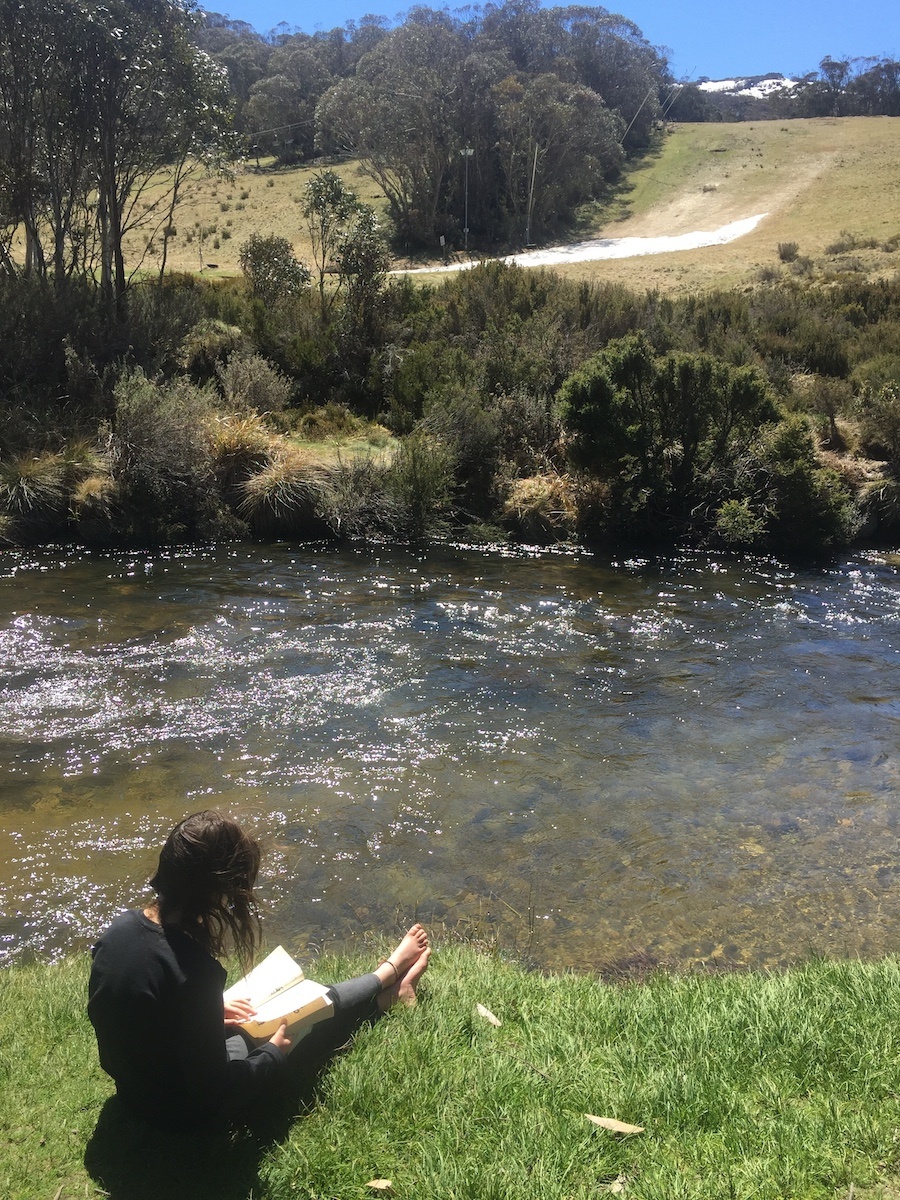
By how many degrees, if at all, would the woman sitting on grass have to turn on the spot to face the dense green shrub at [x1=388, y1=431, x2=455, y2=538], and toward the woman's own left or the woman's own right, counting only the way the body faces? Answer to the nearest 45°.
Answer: approximately 45° to the woman's own left

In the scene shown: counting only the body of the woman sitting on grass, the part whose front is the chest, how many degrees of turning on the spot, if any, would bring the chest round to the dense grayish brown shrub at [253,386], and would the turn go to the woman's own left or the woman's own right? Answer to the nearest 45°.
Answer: approximately 45° to the woman's own left

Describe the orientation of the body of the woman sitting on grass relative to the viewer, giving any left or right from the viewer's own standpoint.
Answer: facing away from the viewer and to the right of the viewer

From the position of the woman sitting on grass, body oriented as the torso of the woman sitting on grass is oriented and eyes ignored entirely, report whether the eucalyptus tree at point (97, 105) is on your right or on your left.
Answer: on your left

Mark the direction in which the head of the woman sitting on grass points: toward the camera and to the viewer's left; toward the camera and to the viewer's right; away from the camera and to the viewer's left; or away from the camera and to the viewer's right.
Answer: away from the camera and to the viewer's right

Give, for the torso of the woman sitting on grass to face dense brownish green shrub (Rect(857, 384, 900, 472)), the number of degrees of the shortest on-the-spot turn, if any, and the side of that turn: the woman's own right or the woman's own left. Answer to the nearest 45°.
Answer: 0° — they already face it
